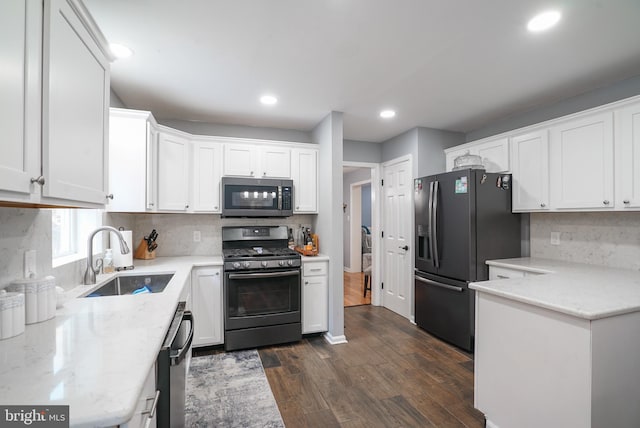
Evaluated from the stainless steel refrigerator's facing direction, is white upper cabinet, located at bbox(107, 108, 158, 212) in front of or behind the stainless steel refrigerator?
in front

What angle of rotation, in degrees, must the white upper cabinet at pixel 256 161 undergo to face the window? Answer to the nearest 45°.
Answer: approximately 45° to its right

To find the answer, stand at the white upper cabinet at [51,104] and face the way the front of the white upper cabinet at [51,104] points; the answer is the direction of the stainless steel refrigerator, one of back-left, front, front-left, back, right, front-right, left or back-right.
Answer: front-left

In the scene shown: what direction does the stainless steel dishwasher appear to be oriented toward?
to the viewer's right

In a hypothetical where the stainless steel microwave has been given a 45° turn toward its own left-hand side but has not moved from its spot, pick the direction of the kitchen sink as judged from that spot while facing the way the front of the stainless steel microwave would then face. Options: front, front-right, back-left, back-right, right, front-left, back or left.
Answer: right

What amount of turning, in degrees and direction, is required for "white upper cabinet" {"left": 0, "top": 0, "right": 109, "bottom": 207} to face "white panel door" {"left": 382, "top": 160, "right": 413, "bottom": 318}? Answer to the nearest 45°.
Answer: approximately 45° to its left

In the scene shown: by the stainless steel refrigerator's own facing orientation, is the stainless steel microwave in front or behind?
in front

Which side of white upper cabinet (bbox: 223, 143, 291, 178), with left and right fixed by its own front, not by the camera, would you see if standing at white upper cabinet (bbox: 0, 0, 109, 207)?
front

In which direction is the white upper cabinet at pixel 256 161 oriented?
toward the camera

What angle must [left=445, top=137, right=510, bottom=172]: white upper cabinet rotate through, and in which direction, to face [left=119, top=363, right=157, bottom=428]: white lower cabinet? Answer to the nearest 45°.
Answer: approximately 45° to its left

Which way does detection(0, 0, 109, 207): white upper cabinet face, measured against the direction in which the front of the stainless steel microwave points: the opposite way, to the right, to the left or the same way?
to the left

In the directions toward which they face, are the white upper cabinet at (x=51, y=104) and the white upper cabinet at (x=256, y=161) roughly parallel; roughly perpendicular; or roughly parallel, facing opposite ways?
roughly perpendicular

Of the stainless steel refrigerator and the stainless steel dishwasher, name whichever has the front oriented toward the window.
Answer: the stainless steel refrigerator
